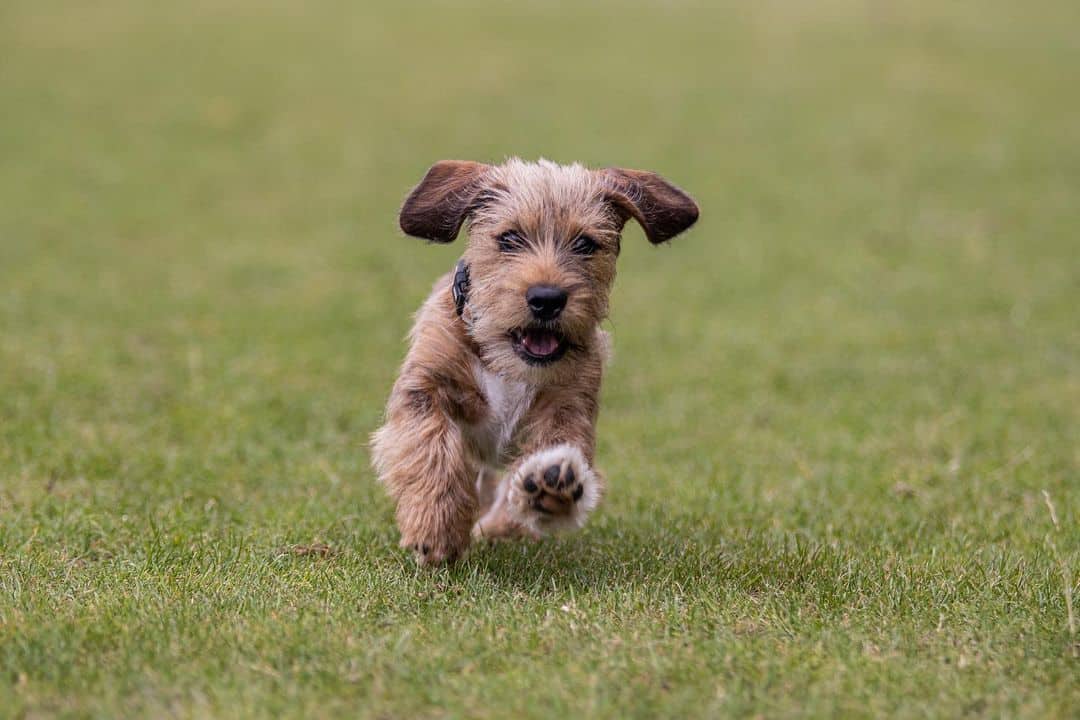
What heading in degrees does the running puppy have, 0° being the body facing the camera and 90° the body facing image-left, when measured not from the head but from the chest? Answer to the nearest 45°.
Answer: approximately 0°
